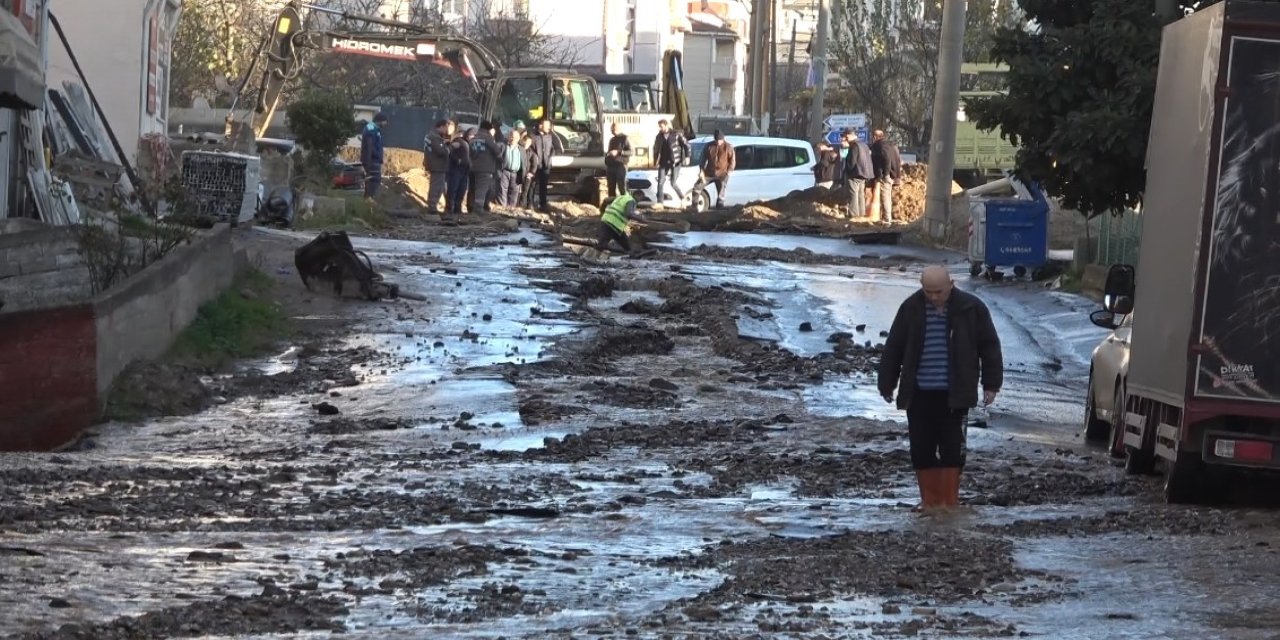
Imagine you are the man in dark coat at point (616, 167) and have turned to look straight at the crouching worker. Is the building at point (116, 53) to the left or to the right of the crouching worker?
right

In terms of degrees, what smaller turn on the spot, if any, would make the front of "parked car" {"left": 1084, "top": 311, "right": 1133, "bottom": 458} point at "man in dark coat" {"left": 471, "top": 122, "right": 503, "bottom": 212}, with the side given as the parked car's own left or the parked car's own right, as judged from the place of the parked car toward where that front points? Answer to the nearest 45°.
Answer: approximately 135° to the parked car's own right

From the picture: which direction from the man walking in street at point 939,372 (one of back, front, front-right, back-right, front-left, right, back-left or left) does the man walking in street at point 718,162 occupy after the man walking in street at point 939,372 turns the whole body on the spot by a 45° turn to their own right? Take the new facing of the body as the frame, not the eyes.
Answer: back-right

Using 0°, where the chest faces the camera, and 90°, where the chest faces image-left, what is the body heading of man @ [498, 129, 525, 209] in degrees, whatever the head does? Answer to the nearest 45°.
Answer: approximately 0°

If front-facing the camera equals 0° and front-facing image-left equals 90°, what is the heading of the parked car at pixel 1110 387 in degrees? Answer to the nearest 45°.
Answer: approximately 0°

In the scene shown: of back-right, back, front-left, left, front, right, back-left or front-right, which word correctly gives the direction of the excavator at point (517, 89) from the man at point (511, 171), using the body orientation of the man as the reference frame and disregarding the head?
back
